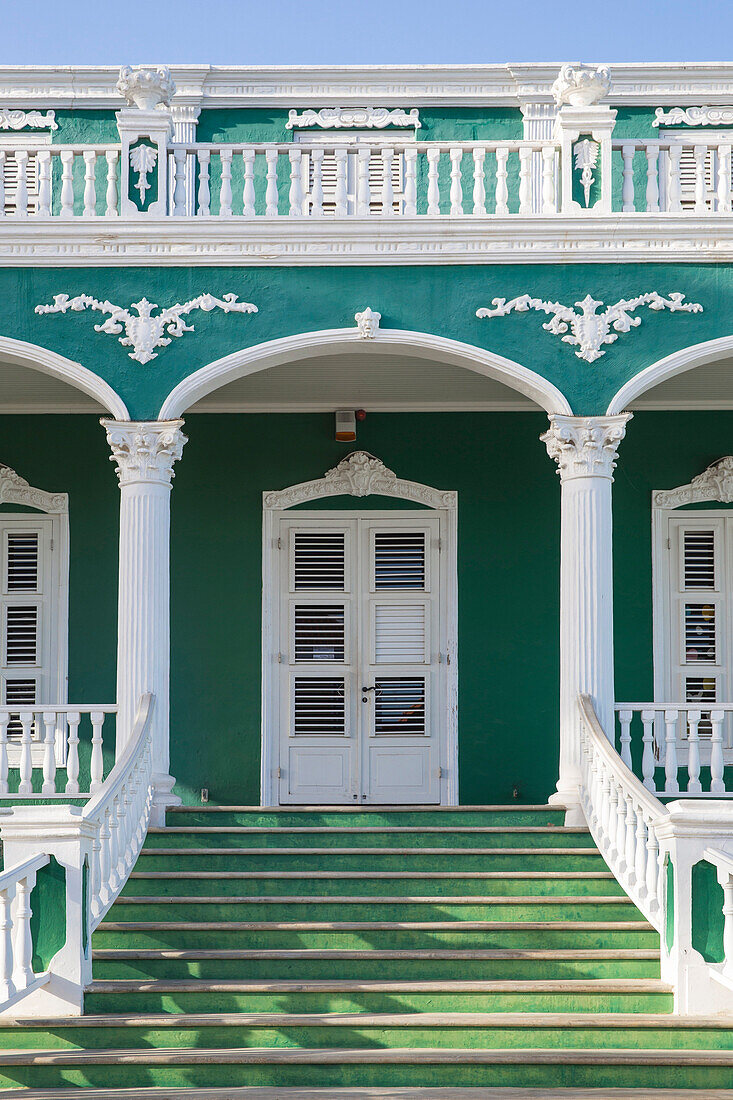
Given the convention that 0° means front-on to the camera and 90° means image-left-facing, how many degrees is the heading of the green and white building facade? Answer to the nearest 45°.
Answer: approximately 0°
